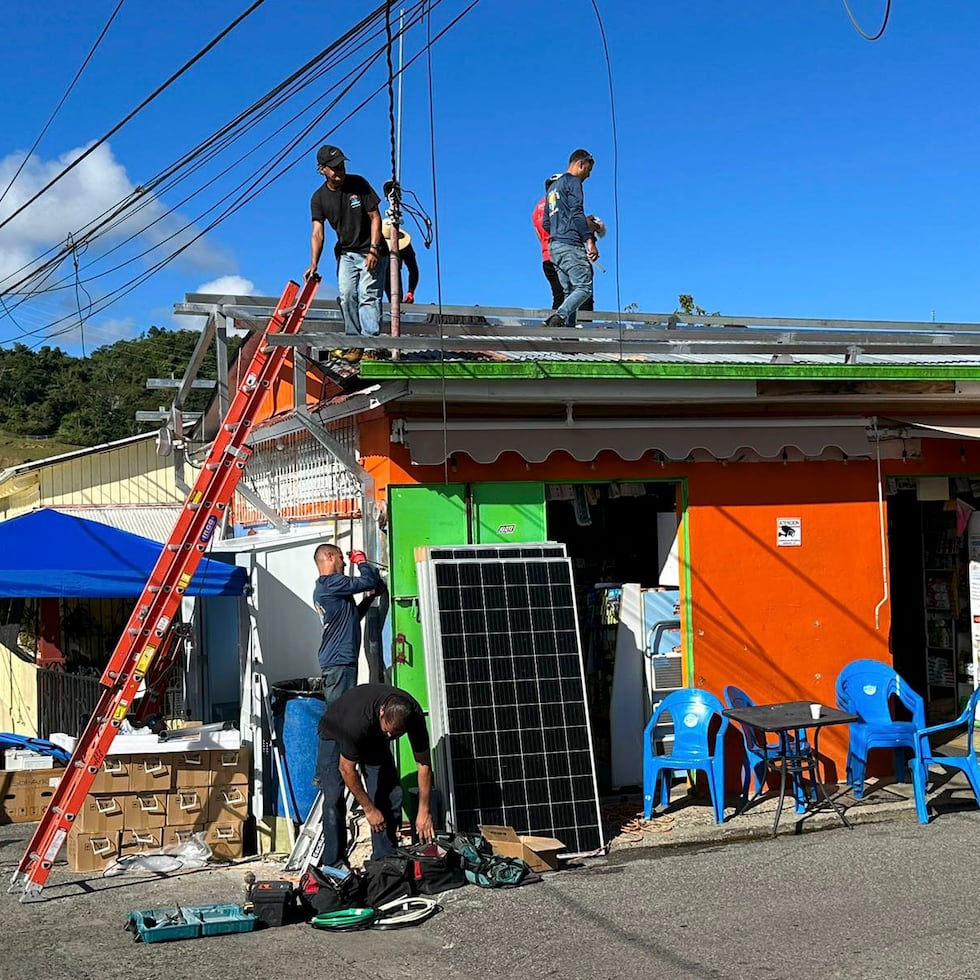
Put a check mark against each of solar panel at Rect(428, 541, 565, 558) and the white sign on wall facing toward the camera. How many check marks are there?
2

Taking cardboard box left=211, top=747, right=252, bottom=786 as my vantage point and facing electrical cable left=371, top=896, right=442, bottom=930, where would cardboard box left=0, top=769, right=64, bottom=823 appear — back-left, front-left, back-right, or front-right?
back-right

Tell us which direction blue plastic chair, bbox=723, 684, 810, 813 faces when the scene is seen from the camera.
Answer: facing the viewer and to the right of the viewer

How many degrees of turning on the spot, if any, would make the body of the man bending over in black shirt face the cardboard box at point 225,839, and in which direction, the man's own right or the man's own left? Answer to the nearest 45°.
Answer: approximately 180°

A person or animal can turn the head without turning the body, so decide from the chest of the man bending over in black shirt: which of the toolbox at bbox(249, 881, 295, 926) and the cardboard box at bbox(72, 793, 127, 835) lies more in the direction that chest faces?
the toolbox

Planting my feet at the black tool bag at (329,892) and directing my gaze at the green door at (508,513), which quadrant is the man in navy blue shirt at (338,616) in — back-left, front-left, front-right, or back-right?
front-left

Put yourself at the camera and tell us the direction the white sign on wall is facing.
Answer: facing the viewer

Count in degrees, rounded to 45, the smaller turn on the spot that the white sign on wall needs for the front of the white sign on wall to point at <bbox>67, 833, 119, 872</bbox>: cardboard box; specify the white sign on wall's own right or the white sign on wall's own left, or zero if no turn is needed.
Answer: approximately 45° to the white sign on wall's own right

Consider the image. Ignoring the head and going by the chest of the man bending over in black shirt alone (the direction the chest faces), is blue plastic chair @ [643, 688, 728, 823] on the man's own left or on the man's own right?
on the man's own left

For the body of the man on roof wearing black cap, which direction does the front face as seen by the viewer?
toward the camera

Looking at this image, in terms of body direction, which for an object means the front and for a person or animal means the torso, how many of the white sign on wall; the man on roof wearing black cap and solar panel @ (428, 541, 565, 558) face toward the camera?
3
